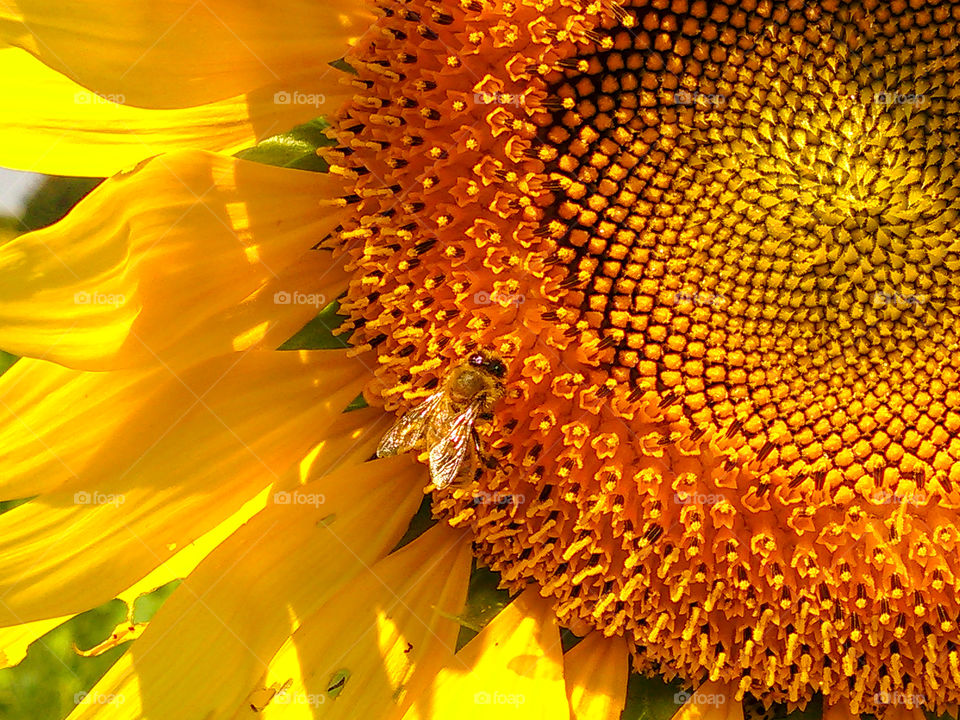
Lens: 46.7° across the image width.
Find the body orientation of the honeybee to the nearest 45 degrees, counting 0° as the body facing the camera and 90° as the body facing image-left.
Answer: approximately 225°

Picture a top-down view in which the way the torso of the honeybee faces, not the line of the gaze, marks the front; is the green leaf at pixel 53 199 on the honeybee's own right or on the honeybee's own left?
on the honeybee's own left

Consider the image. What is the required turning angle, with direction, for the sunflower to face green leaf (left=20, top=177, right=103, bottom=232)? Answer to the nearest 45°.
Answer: approximately 90° to its right
